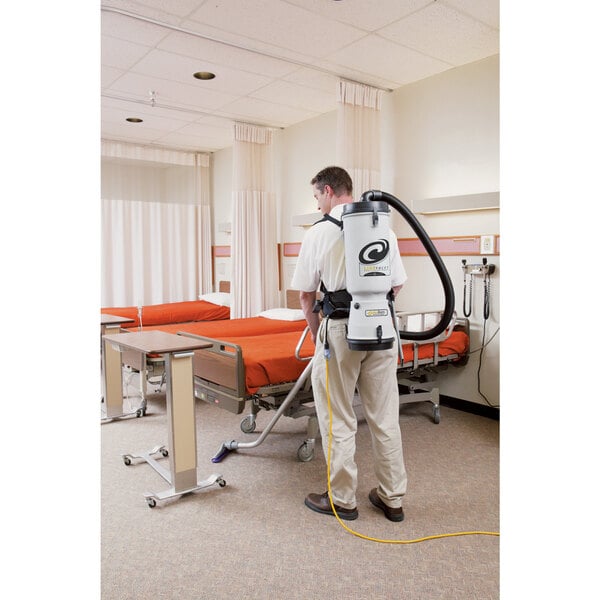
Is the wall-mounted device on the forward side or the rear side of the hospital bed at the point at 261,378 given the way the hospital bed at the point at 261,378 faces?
on the rear side

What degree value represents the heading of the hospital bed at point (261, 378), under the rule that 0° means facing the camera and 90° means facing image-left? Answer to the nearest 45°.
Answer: approximately 45°

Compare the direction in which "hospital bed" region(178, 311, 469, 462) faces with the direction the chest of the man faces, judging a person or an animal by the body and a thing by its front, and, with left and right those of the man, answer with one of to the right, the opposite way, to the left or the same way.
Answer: to the left

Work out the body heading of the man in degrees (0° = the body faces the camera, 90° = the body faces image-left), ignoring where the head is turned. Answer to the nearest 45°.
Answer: approximately 135°

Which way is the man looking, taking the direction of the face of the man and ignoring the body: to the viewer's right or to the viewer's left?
to the viewer's left

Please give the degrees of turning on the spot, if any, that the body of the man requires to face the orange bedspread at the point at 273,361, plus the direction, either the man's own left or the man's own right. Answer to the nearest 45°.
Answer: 0° — they already face it

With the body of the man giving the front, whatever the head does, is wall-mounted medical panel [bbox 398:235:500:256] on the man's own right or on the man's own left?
on the man's own right

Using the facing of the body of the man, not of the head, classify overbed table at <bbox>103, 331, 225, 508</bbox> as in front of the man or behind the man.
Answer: in front

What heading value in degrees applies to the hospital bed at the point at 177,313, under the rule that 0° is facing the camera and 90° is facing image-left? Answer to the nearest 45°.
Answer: approximately 45°

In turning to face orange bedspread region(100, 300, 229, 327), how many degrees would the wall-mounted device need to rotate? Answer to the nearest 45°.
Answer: approximately 45° to its right

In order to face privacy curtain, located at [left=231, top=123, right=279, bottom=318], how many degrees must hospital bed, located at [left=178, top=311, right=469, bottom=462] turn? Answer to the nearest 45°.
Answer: approximately 135° to its right
